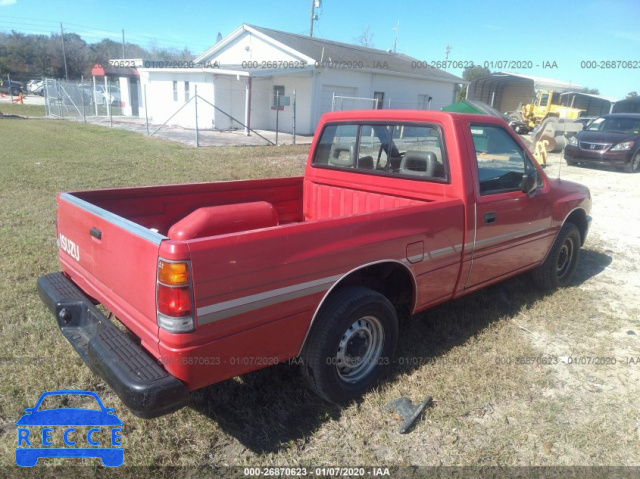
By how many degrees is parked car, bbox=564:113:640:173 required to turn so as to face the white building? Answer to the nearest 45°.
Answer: approximately 45° to its right

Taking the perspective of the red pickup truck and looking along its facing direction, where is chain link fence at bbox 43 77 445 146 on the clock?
The chain link fence is roughly at 10 o'clock from the red pickup truck.

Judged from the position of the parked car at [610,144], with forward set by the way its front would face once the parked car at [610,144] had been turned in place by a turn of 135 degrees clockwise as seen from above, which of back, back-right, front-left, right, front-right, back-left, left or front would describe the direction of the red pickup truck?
back

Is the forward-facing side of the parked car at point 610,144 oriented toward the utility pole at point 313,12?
no

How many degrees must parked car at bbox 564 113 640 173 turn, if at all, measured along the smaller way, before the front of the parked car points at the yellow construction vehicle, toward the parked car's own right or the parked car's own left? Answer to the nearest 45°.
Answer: approximately 135° to the parked car's own right

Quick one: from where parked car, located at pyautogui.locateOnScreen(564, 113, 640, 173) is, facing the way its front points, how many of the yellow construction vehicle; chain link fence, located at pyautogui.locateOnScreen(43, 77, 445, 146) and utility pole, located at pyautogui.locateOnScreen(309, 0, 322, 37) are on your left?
0

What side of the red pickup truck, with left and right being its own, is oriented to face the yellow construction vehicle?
front

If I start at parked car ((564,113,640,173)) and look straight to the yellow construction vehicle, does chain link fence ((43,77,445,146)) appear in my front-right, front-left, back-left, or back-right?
front-left

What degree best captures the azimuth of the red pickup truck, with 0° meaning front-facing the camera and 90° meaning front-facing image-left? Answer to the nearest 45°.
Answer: approximately 225°

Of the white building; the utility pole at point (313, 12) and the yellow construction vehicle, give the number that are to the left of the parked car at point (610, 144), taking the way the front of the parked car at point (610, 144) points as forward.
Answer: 0

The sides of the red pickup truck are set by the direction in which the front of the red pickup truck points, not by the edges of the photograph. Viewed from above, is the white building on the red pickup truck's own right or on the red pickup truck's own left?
on the red pickup truck's own left

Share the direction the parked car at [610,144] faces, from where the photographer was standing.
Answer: facing the viewer and to the left of the viewer

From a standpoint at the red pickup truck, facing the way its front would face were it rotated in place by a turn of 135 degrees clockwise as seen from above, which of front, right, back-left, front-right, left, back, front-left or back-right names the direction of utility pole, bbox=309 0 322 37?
back
